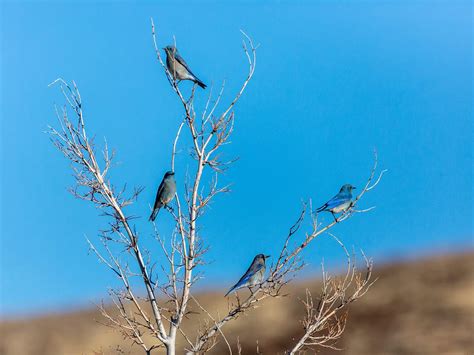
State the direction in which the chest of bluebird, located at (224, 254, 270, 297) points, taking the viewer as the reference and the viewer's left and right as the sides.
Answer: facing to the right of the viewer

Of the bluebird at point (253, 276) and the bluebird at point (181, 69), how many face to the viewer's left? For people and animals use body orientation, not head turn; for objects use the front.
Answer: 1

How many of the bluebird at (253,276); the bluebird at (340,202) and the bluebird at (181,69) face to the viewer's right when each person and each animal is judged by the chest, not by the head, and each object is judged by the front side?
2

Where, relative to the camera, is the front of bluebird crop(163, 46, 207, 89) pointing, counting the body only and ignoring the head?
to the viewer's left

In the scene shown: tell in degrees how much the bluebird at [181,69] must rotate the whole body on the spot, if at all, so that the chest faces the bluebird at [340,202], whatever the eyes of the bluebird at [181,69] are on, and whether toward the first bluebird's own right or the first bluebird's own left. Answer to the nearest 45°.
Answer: approximately 180°

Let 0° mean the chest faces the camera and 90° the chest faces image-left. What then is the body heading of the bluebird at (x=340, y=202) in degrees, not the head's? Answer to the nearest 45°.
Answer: approximately 270°

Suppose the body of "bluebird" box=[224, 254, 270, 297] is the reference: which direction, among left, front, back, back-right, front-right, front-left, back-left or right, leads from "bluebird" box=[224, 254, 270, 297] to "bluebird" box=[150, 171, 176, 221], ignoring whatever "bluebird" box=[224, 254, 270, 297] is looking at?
back
